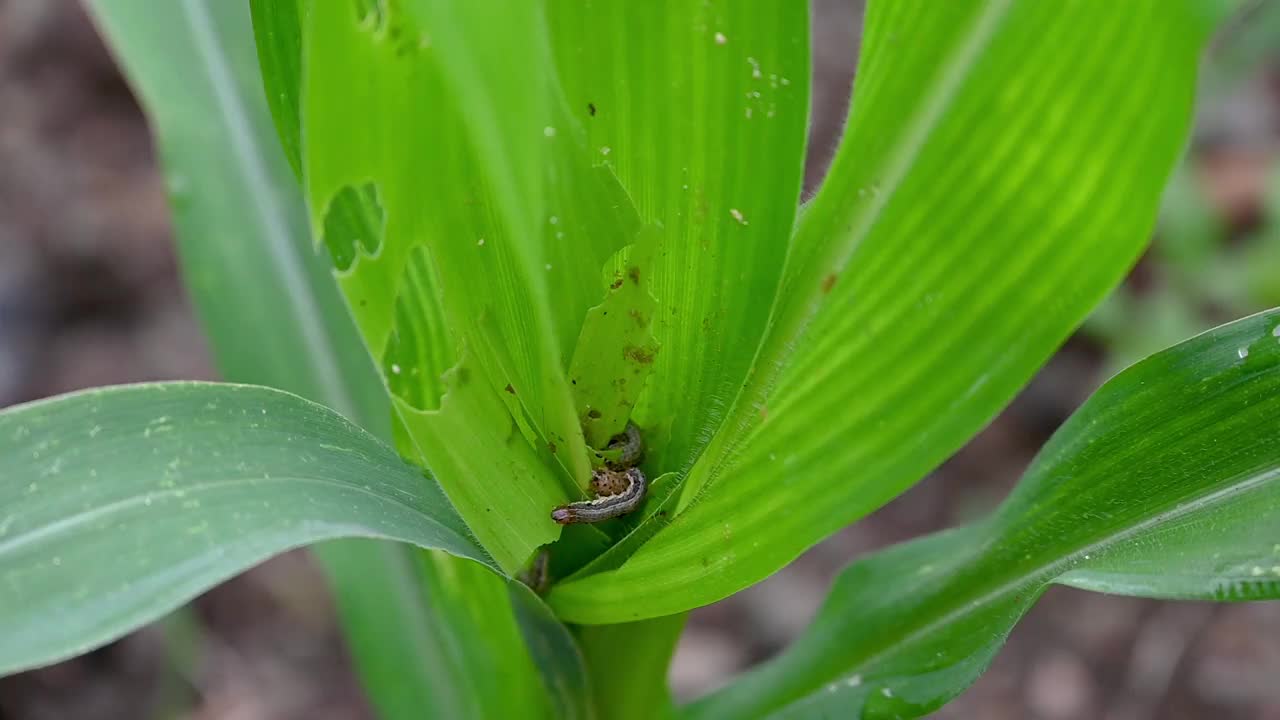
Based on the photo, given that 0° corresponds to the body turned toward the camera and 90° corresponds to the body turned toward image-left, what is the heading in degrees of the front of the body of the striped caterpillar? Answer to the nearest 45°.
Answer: approximately 90°
